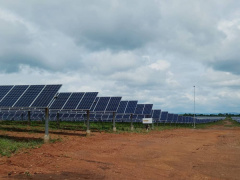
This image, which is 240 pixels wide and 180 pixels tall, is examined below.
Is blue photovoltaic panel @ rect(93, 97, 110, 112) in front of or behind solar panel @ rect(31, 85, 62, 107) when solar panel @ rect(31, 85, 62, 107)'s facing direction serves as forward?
behind

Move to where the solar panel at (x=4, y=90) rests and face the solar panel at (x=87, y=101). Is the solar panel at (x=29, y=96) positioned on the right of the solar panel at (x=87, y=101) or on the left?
right

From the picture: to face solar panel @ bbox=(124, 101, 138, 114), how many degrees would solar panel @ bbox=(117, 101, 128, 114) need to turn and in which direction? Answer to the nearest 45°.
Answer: approximately 90° to its left

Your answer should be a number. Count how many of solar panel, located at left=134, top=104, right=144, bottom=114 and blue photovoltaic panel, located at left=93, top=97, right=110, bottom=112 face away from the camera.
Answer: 0
